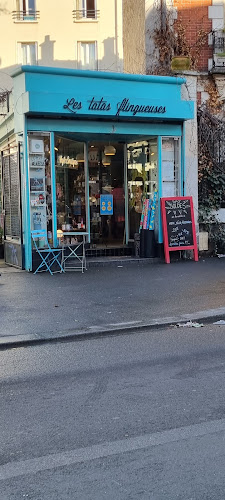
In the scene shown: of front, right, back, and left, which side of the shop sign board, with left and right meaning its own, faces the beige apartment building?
back

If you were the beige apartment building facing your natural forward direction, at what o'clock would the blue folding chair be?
The blue folding chair is roughly at 12 o'clock from the beige apartment building.

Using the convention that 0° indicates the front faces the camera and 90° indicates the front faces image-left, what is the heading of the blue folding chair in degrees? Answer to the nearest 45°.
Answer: approximately 315°

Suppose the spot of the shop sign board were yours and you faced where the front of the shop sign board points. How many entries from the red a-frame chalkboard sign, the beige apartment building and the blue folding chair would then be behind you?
1

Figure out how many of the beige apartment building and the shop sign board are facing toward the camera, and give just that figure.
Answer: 2

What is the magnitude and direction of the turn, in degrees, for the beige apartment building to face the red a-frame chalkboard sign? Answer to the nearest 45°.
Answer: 0° — it already faces it

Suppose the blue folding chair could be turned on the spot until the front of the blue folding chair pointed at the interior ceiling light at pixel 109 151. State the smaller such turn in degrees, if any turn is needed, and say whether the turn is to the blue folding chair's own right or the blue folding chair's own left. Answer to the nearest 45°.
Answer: approximately 90° to the blue folding chair's own left
